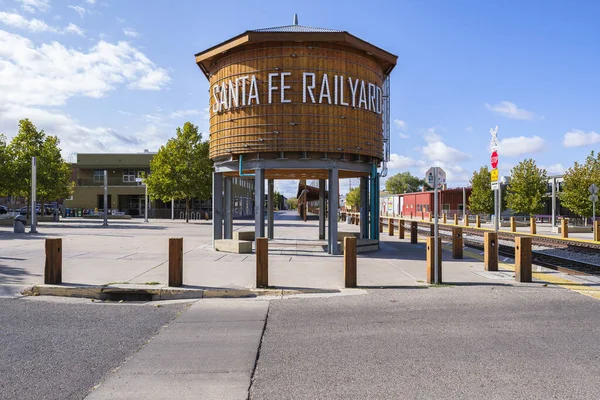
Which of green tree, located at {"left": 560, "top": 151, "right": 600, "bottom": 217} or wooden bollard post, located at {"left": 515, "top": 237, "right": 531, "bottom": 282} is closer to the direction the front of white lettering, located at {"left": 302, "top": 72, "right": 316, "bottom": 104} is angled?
the wooden bollard post

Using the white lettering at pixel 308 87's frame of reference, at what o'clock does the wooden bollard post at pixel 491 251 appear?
The wooden bollard post is roughly at 10 o'clock from the white lettering.

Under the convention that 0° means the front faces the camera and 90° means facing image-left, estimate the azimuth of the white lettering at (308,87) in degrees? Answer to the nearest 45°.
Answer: approximately 0°

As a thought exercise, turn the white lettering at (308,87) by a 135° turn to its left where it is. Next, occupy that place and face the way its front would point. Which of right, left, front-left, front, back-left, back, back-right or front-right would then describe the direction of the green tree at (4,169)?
left

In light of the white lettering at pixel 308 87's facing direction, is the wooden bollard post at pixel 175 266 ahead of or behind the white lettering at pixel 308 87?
ahead

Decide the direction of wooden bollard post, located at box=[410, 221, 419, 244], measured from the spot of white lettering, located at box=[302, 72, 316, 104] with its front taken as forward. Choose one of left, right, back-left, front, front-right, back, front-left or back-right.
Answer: back-left

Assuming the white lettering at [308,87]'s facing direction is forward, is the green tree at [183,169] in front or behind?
behind

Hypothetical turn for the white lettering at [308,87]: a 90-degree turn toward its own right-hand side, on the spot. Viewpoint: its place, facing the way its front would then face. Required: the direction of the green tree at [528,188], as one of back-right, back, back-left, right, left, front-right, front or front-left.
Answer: back-right

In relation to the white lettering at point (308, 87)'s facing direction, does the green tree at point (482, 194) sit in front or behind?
behind

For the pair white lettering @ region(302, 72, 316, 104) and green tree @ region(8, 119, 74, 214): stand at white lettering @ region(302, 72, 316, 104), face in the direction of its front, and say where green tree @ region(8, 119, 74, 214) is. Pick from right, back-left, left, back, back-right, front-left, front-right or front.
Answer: back-right

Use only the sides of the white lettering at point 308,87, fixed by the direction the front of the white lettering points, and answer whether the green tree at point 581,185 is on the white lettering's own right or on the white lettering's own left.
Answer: on the white lettering's own left

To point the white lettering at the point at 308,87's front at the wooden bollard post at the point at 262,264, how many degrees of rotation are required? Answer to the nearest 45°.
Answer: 0° — it already faces it

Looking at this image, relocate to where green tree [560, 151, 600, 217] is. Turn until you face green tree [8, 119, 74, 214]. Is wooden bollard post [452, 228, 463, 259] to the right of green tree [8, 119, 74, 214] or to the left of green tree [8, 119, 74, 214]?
left

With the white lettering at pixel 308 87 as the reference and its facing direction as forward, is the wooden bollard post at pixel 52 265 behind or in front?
in front

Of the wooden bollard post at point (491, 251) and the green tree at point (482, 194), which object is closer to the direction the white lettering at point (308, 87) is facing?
the wooden bollard post

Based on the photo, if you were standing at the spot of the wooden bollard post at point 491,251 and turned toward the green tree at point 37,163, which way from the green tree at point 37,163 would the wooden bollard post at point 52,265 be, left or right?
left

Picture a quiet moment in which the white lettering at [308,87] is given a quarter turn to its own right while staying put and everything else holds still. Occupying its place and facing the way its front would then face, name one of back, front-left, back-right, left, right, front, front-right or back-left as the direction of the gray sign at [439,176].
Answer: back-left
